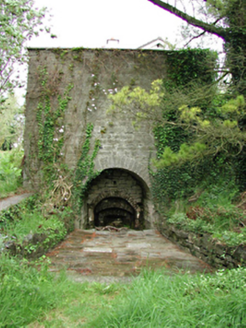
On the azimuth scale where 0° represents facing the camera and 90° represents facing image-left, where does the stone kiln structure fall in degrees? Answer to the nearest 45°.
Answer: approximately 0°

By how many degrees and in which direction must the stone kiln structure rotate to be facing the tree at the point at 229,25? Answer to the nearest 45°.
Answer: approximately 45° to its left

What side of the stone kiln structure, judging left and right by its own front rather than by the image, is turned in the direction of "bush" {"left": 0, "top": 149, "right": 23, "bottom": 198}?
right

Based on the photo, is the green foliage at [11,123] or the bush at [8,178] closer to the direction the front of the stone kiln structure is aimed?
the bush

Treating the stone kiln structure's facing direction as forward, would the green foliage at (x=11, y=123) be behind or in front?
behind

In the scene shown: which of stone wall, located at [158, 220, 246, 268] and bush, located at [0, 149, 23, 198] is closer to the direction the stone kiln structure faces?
the stone wall

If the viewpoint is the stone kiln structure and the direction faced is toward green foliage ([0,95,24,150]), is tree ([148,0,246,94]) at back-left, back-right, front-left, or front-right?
back-right
